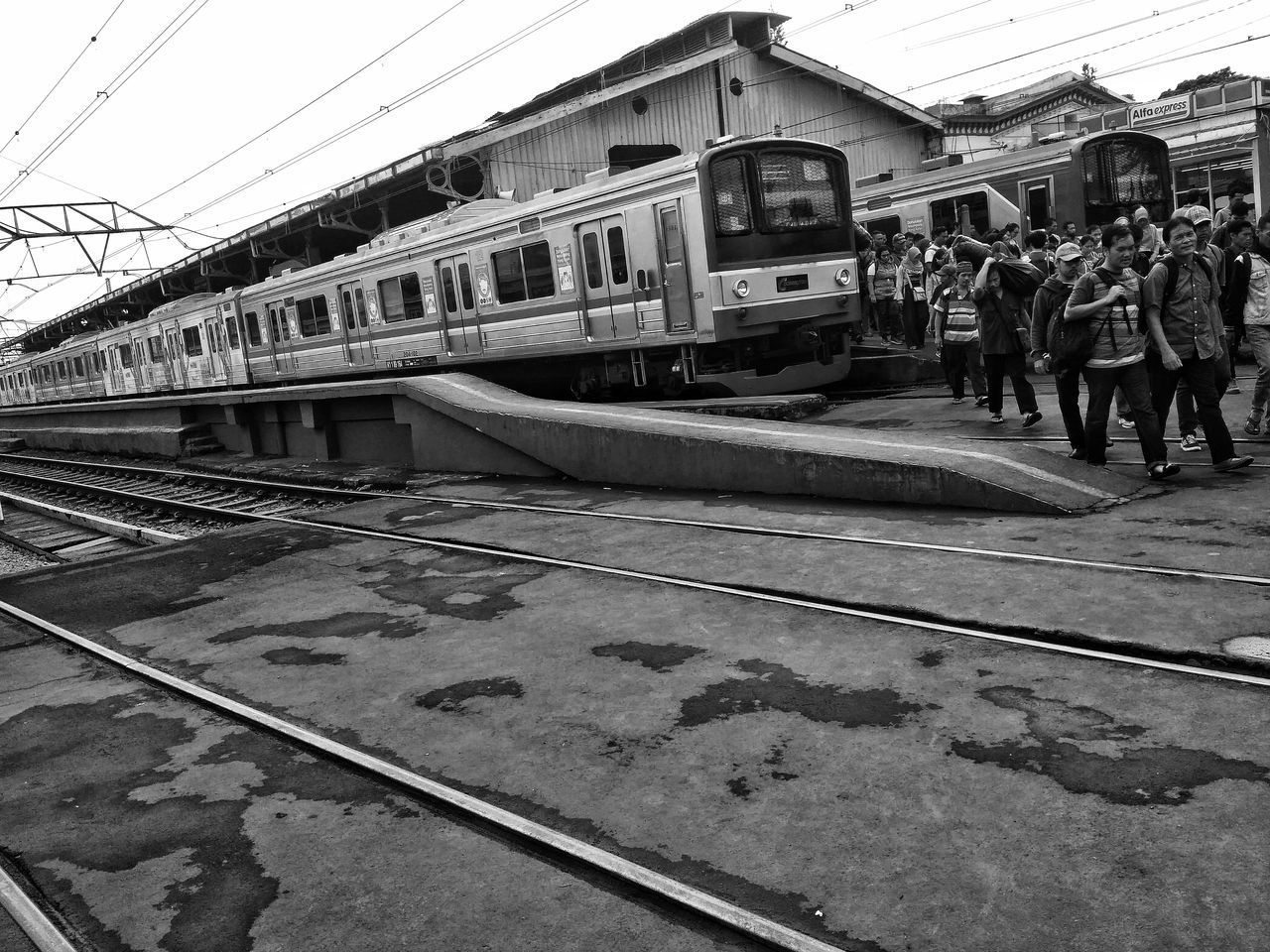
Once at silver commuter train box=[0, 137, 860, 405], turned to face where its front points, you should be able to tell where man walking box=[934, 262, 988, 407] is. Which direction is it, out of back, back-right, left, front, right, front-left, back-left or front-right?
front

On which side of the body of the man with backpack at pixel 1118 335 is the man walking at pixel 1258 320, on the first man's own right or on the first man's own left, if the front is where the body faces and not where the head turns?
on the first man's own left

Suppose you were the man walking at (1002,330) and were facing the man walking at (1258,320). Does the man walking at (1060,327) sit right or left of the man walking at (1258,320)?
right

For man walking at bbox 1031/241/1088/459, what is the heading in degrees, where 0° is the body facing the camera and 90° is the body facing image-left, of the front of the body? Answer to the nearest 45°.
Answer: approximately 315°

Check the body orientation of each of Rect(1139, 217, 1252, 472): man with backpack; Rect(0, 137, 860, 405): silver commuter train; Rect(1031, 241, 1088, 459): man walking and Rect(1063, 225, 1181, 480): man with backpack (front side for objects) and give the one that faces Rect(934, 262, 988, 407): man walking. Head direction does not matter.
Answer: the silver commuter train

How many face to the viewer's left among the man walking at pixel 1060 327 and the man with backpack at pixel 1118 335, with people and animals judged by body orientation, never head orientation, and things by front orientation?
0

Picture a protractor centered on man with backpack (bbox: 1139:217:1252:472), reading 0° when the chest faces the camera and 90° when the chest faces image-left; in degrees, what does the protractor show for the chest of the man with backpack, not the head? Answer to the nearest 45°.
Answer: approximately 315°

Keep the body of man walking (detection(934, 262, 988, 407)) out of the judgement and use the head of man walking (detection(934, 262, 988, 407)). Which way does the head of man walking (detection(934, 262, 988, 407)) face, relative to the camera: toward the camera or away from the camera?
toward the camera

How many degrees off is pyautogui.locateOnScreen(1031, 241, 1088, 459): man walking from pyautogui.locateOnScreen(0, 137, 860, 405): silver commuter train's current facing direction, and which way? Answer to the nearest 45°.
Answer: approximately 45° to its right

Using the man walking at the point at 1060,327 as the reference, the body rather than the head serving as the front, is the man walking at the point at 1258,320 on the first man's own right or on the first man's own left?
on the first man's own left

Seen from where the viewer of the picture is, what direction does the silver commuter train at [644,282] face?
facing the viewer and to the right of the viewer

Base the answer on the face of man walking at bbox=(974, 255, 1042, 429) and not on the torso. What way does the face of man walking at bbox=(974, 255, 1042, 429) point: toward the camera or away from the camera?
toward the camera

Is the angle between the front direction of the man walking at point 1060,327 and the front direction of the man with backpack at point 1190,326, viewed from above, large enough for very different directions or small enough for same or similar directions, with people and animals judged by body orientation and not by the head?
same or similar directions

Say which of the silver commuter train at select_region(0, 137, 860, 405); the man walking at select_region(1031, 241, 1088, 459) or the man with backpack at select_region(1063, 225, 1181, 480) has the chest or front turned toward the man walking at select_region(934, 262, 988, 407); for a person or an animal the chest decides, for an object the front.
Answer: the silver commuter train

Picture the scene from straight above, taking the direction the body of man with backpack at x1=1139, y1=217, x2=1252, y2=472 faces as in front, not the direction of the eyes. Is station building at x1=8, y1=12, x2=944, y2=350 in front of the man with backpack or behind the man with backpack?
behind

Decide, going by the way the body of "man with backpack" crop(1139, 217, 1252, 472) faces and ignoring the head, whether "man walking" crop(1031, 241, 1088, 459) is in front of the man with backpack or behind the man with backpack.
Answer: behind
